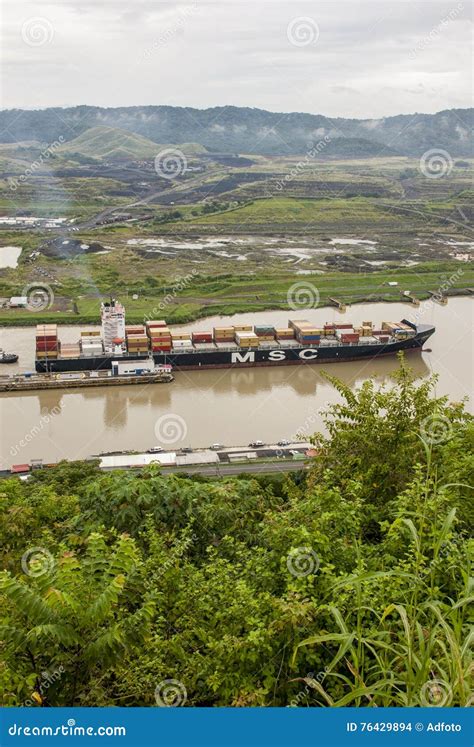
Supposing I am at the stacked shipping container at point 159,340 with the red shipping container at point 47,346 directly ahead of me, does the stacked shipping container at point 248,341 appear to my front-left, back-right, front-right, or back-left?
back-left

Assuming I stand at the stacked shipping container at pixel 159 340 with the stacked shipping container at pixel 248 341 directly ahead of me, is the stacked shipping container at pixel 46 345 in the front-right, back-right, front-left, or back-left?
back-right

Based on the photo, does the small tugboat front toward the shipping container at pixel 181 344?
yes

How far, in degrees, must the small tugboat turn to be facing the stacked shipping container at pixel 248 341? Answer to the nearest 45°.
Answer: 0° — it already faces it

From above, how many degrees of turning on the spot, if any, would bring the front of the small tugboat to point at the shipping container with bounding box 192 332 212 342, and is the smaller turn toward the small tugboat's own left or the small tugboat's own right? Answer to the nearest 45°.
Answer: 0° — it already faces it

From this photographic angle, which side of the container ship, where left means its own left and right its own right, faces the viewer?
right

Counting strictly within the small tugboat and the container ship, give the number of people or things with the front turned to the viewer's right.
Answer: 2

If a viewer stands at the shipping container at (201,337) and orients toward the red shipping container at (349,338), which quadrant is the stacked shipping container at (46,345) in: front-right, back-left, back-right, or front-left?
back-right

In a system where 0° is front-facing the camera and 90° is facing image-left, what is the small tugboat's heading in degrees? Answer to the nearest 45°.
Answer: approximately 270°

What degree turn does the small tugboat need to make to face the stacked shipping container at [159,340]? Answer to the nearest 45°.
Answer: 0° — it already faces it
